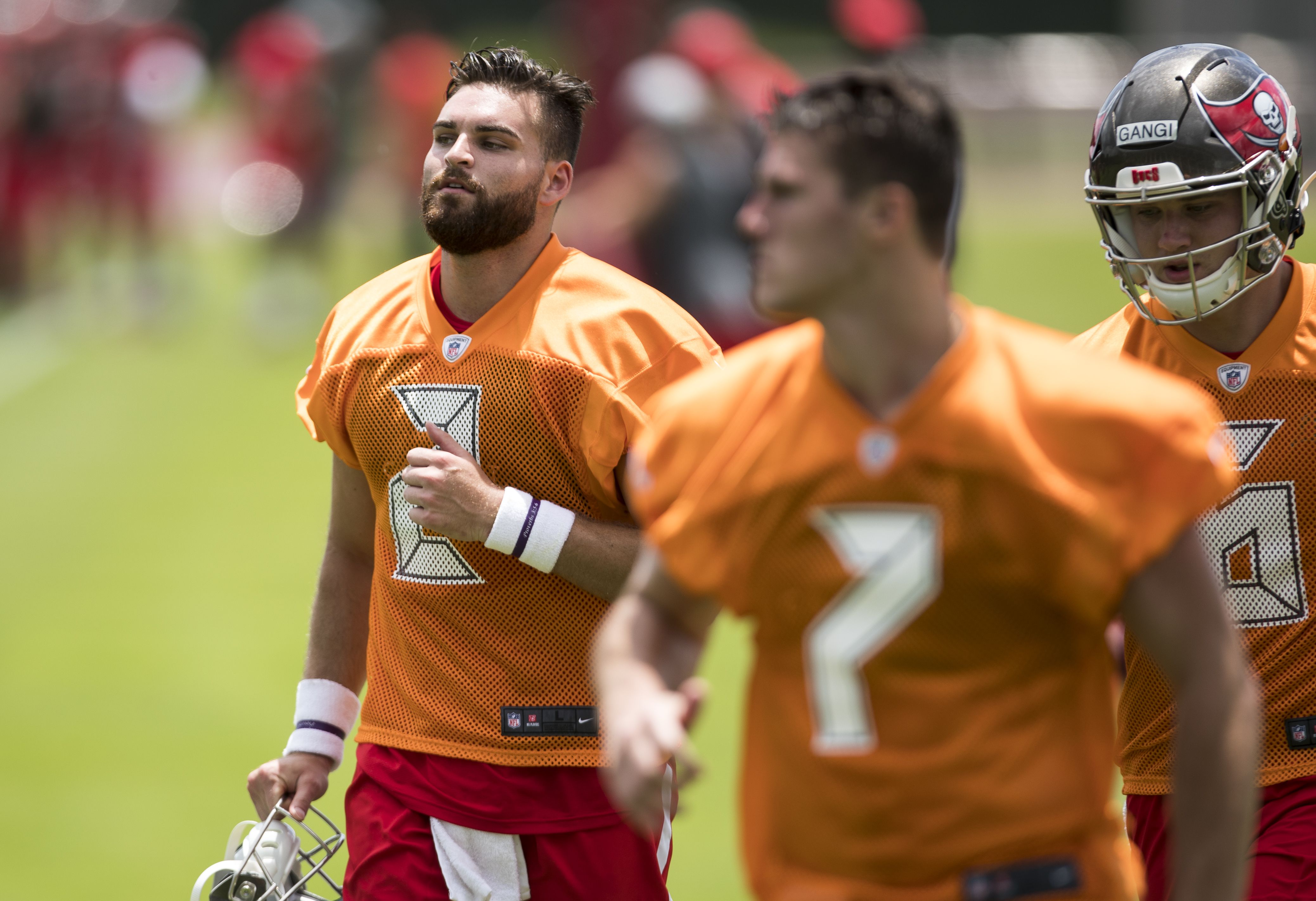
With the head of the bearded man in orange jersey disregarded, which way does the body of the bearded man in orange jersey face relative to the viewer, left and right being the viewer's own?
facing the viewer and to the left of the viewer

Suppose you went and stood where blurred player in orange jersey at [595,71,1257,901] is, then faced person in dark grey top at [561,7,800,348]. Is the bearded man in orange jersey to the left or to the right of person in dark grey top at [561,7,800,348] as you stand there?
left

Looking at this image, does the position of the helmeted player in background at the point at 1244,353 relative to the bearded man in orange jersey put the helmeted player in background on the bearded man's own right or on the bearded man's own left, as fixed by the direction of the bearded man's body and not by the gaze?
on the bearded man's own left

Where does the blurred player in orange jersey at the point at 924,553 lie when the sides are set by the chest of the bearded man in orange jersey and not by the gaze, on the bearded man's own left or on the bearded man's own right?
on the bearded man's own left

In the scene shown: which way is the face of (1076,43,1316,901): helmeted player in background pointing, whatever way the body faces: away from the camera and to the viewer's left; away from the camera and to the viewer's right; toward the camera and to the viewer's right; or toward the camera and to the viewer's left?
toward the camera and to the viewer's left

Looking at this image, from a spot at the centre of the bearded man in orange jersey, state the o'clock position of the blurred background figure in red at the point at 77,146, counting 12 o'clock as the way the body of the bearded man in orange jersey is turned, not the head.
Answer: The blurred background figure in red is roughly at 4 o'clock from the bearded man in orange jersey.

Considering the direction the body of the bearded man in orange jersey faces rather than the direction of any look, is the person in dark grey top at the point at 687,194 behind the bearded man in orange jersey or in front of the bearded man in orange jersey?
behind

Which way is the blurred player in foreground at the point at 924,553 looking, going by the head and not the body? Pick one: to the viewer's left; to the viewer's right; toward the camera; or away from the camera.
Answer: to the viewer's left

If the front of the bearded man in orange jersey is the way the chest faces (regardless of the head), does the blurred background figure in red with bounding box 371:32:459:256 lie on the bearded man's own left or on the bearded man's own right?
on the bearded man's own right
